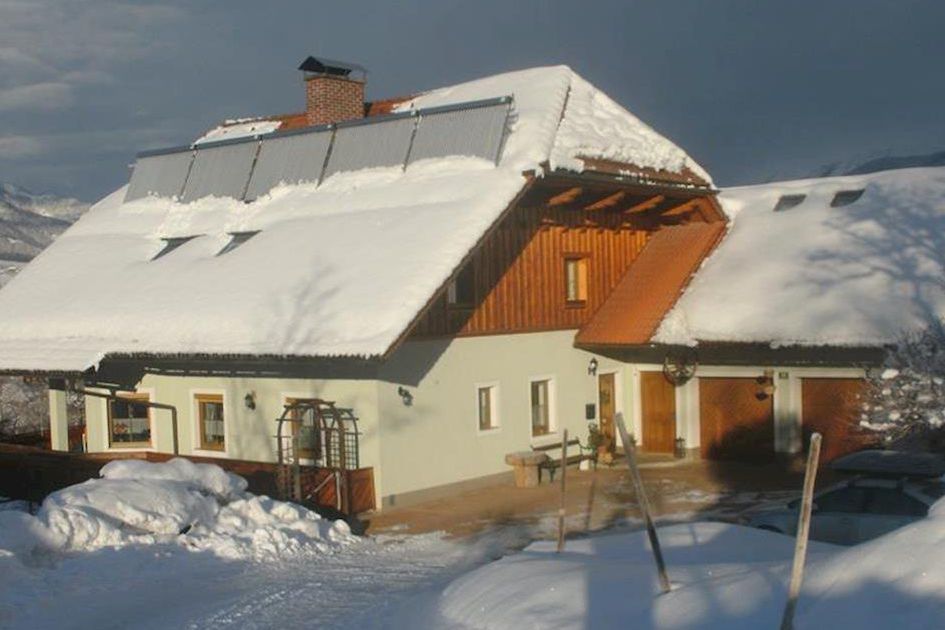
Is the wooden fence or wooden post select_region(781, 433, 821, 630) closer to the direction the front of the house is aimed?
the wooden post

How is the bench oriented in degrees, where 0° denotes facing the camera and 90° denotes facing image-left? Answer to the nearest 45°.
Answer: approximately 315°

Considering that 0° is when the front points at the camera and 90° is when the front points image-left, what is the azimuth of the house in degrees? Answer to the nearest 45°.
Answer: approximately 315°

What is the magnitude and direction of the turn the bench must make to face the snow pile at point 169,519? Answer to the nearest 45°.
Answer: approximately 90° to its right

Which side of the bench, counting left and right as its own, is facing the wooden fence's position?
right
